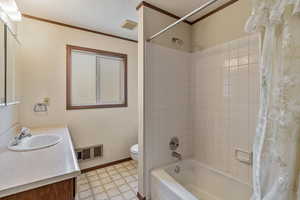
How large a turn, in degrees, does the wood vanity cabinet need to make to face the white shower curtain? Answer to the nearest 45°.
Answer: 0° — it already faces it

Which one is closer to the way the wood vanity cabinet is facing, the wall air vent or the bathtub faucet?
the bathtub faucet

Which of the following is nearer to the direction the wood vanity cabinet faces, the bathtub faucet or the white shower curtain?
the white shower curtain

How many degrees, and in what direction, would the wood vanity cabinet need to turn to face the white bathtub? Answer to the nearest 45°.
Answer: approximately 45° to its left

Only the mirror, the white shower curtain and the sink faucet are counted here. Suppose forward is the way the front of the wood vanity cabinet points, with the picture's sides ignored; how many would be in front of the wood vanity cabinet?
1

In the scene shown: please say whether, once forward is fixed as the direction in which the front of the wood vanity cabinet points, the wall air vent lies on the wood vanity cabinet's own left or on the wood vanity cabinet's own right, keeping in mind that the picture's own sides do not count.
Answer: on the wood vanity cabinet's own left

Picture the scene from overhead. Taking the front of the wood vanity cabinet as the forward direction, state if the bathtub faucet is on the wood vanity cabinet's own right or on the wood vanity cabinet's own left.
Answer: on the wood vanity cabinet's own left

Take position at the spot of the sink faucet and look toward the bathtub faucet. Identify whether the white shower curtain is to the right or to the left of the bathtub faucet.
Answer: right

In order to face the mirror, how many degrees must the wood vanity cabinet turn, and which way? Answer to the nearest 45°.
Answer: approximately 135° to its left

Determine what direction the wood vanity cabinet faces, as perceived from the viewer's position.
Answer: facing the viewer and to the right of the viewer

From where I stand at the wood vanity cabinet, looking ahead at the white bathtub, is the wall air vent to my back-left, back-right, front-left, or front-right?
front-left

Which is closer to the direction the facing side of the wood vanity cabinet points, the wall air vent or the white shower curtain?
the white shower curtain
